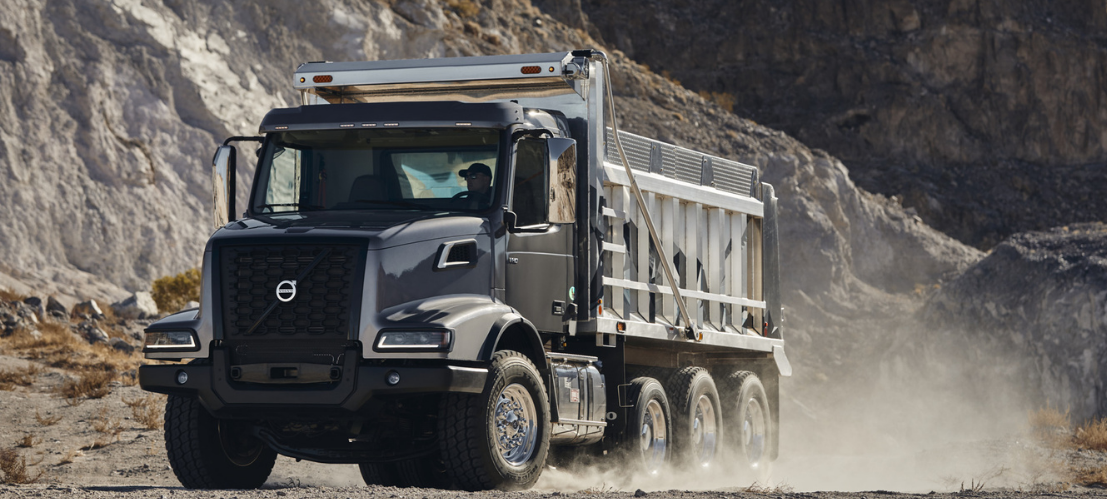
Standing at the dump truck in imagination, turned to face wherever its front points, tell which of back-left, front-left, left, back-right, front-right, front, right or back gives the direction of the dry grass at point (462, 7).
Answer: back-right

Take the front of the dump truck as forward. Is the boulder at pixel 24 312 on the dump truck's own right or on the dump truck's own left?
on the dump truck's own right

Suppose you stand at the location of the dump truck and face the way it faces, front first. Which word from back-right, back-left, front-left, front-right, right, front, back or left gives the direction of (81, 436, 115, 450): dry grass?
right

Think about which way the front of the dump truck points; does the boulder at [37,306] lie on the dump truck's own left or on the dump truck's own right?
on the dump truck's own right

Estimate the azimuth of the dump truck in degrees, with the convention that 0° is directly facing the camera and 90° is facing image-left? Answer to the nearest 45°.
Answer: approximately 45°

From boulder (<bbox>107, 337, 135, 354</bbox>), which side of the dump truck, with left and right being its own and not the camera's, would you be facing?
right

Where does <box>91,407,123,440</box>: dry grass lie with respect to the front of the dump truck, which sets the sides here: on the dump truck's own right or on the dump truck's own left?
on the dump truck's own right

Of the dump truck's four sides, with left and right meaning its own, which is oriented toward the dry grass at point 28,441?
right
